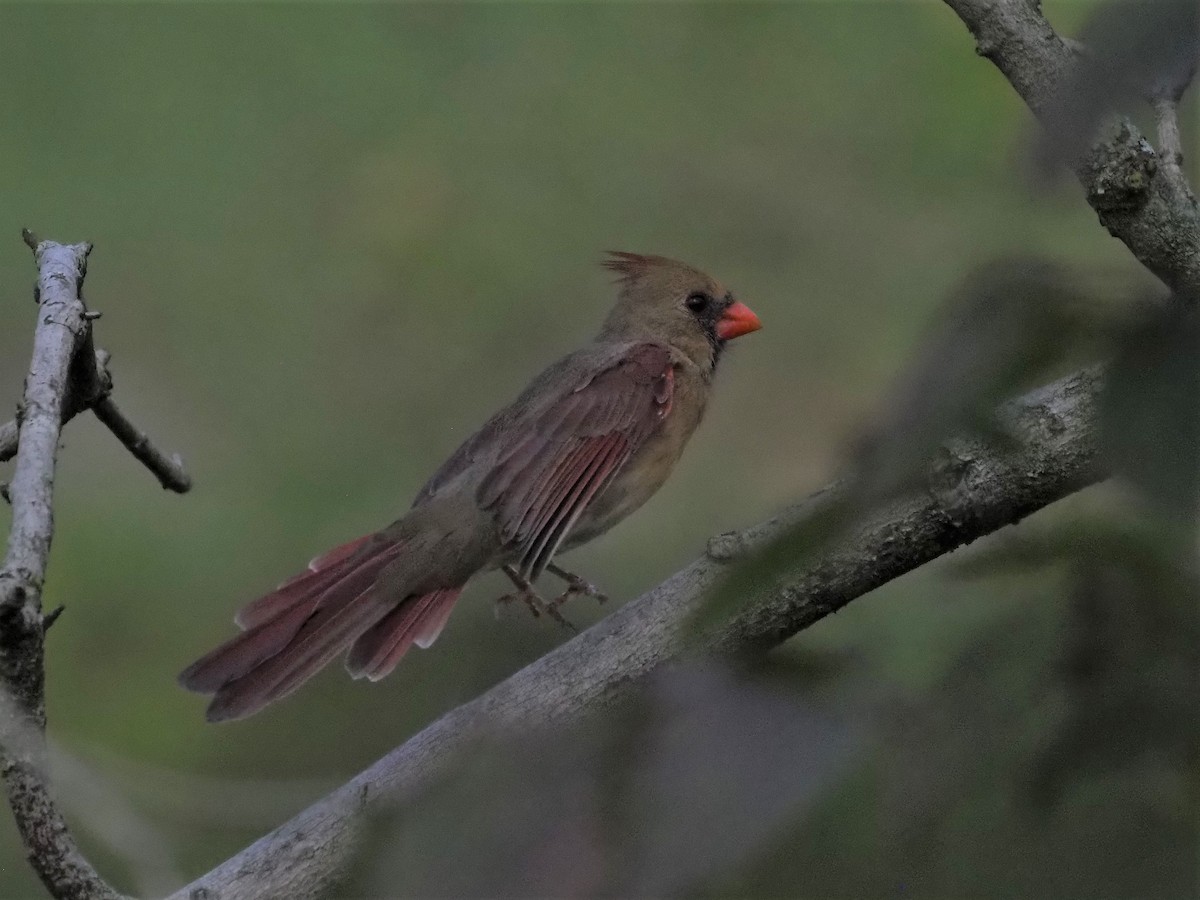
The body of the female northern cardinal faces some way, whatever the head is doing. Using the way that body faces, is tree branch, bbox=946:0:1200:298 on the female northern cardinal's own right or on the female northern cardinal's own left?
on the female northern cardinal's own right

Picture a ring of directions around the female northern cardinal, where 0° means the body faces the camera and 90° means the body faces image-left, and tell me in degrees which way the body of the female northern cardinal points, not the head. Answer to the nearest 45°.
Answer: approximately 270°
